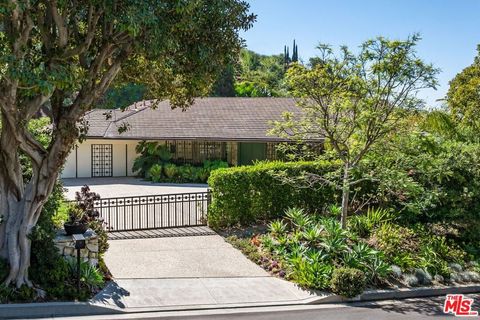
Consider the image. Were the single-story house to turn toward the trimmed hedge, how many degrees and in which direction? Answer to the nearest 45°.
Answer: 0° — it already faces it

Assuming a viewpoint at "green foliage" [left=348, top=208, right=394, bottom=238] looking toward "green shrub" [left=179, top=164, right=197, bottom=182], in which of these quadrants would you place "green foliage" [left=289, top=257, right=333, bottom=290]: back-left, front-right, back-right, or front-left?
back-left

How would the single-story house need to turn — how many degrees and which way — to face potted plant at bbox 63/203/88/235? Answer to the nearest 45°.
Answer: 0° — it already faces it

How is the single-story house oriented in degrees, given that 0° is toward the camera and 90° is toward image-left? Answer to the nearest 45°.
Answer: approximately 0°

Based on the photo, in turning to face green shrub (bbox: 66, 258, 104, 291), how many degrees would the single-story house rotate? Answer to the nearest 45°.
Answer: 0° — it already faces it

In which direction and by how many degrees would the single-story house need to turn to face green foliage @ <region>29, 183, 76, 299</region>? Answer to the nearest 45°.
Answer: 0° — it already faces it

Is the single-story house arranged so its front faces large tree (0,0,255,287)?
yes
